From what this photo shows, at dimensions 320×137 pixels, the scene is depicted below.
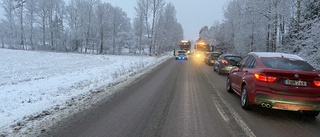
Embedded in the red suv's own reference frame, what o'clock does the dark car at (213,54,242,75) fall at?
The dark car is roughly at 1 o'clock from the red suv.

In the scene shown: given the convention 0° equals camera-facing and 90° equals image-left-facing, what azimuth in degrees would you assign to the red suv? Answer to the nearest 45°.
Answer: approximately 135°
